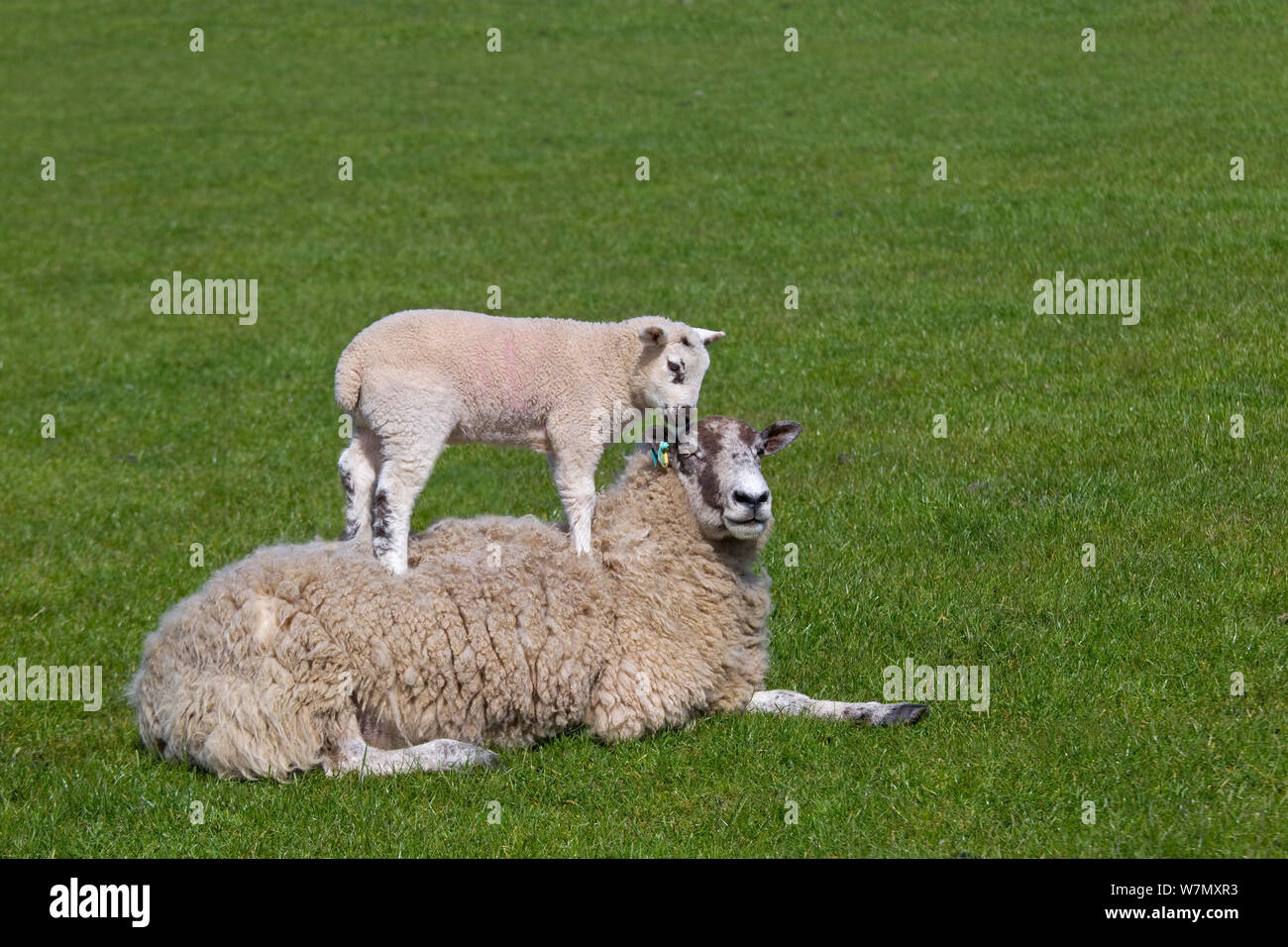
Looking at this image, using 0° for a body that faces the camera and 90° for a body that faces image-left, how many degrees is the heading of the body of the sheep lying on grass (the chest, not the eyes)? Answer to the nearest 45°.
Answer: approximately 270°

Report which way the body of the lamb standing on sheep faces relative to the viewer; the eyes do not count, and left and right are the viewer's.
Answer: facing to the right of the viewer
